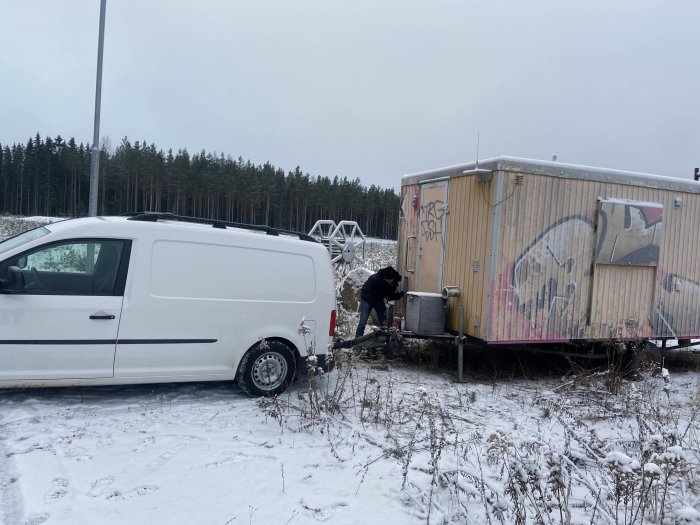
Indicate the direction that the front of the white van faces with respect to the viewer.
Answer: facing to the left of the viewer

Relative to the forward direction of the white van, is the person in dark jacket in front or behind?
behind

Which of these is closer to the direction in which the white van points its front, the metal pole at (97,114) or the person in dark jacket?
the metal pole

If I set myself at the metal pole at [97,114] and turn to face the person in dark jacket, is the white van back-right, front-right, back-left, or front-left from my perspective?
front-right

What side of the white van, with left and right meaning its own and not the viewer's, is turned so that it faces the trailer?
back

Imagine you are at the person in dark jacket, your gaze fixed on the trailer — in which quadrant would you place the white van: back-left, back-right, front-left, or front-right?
back-right

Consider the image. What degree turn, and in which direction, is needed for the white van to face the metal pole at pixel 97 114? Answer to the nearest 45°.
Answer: approximately 90° to its right

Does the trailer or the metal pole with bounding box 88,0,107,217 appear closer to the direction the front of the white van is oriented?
the metal pole
